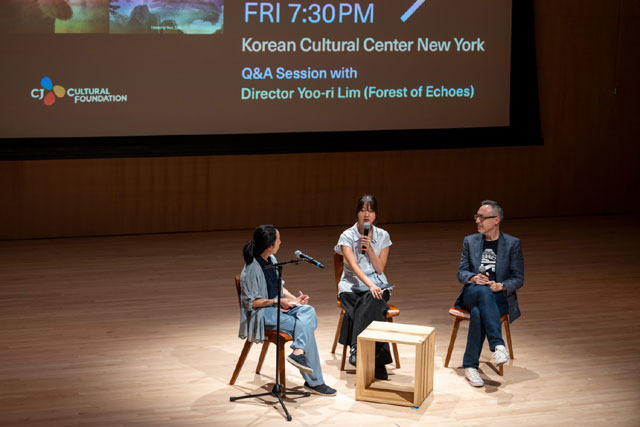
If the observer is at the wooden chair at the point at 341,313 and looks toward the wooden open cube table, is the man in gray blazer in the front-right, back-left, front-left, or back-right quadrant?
front-left

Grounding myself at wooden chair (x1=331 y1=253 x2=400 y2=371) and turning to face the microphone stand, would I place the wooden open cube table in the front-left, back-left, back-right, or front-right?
front-left

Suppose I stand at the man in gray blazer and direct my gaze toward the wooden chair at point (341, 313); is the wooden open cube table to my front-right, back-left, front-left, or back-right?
front-left

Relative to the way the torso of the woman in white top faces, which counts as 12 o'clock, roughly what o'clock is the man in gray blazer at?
The man in gray blazer is roughly at 9 o'clock from the woman in white top.

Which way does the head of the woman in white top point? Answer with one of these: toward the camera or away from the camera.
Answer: toward the camera

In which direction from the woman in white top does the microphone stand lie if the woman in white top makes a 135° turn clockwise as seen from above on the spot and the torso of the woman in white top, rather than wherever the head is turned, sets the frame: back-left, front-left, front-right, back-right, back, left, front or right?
left

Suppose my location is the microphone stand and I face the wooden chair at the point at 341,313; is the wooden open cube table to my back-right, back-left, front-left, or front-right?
front-right

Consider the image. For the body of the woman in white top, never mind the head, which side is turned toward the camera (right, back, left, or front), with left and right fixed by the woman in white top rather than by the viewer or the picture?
front
